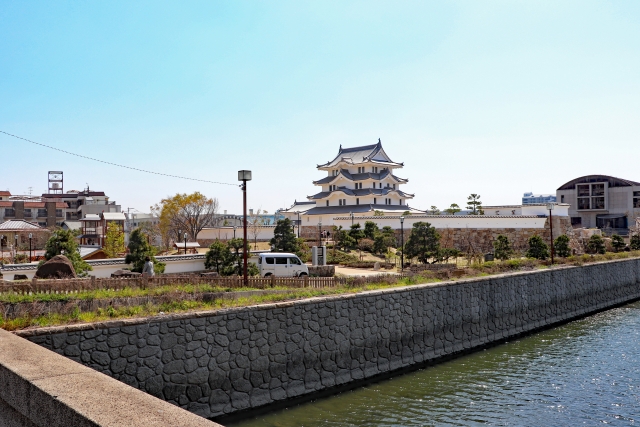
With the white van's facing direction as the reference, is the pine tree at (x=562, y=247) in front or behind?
in front

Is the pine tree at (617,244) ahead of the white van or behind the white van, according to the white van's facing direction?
ahead

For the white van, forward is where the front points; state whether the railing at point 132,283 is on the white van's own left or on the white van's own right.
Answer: on the white van's own right

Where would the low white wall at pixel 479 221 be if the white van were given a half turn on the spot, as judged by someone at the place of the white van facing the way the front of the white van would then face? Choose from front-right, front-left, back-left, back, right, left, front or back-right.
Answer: back-right

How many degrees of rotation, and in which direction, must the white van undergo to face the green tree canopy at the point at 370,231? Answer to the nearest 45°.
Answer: approximately 45° to its left

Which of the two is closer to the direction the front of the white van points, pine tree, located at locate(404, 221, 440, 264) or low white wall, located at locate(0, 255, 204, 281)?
the pine tree

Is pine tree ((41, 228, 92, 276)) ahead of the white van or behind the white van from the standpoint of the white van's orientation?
behind

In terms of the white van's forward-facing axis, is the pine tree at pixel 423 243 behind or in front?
in front

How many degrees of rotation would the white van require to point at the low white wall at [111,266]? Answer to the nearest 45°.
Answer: approximately 180°

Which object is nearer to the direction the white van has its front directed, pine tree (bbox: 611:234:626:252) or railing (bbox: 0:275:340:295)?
the pine tree

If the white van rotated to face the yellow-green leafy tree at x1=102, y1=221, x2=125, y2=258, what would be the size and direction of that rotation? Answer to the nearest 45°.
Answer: approximately 135° to its left

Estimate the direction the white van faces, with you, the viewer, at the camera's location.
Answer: facing to the right of the viewer

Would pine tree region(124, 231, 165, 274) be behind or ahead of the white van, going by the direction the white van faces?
behind

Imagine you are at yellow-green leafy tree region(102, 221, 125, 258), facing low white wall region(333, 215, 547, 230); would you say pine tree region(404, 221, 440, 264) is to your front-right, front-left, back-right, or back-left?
front-right

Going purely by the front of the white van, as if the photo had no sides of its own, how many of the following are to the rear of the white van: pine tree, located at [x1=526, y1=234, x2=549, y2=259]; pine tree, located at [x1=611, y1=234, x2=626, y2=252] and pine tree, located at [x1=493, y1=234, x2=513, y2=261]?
0

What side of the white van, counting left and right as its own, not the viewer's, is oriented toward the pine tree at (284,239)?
left
